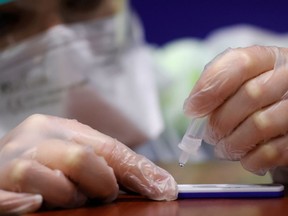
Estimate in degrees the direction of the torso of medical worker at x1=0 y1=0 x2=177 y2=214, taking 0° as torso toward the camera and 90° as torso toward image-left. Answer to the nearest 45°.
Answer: approximately 0°
